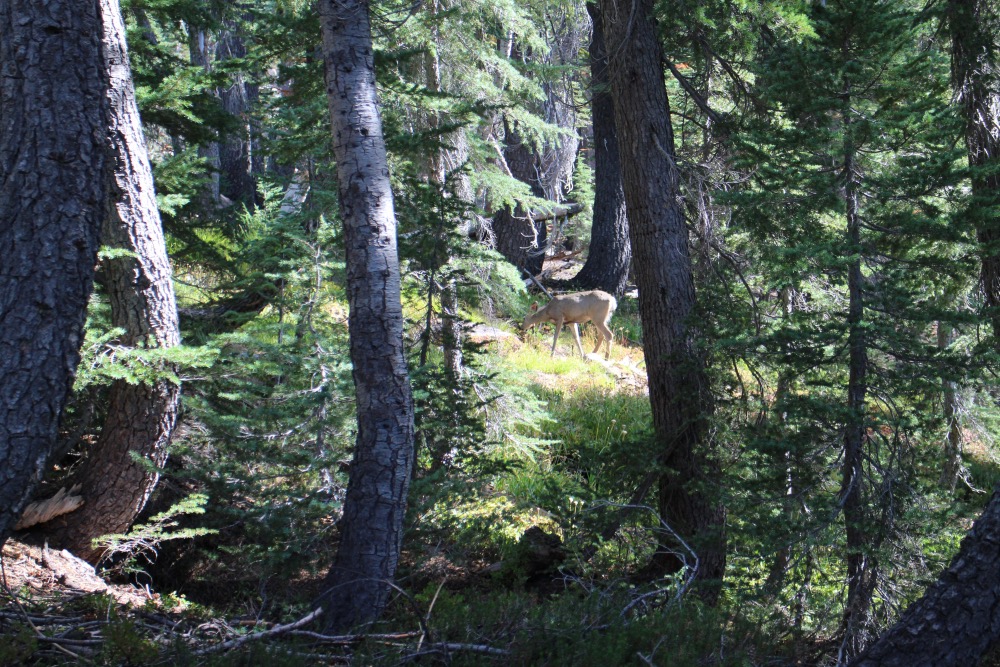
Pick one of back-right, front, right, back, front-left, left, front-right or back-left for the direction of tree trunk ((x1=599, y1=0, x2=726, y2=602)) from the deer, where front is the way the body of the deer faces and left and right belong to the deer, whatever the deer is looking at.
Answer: left

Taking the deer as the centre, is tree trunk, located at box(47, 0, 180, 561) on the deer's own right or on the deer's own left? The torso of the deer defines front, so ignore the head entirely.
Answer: on the deer's own left

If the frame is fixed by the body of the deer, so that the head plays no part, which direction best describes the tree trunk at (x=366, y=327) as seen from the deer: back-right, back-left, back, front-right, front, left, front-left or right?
left

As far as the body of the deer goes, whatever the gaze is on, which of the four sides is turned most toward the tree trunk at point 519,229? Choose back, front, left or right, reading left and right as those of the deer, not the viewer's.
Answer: right

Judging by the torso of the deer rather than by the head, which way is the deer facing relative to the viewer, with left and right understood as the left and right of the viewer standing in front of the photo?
facing to the left of the viewer

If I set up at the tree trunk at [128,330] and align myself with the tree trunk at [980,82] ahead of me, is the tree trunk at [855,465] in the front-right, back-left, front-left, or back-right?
front-right

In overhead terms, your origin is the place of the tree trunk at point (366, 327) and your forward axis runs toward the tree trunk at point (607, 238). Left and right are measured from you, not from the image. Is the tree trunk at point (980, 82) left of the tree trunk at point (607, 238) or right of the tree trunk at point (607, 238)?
right

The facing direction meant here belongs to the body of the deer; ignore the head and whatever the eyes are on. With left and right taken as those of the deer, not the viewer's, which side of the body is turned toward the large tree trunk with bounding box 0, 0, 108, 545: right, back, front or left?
left

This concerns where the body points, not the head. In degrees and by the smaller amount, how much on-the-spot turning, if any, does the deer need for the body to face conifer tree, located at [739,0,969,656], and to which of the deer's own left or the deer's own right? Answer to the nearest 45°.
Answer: approximately 90° to the deer's own left

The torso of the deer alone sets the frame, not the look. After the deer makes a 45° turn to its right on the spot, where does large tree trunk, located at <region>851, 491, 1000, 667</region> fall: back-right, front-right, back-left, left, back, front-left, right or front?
back-left
